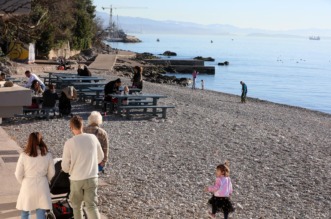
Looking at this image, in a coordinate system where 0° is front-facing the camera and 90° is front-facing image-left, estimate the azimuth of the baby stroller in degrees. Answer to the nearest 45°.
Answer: approximately 180°

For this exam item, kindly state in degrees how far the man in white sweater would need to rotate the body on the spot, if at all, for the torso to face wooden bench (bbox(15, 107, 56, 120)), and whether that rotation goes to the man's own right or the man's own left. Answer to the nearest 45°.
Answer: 0° — they already face it

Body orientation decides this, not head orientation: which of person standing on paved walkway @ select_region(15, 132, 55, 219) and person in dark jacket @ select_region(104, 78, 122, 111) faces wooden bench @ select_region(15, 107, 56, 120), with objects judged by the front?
the person standing on paved walkway

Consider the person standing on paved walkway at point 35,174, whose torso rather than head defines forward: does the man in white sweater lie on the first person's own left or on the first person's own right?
on the first person's own right

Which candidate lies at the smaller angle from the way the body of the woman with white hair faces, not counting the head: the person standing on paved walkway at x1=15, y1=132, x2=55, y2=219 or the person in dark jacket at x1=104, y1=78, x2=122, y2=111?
the person in dark jacket

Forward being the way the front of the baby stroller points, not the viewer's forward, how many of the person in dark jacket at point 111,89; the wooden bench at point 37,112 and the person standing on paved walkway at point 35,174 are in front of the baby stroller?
2

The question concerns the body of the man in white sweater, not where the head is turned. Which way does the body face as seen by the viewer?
away from the camera

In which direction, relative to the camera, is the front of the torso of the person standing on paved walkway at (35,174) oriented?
away from the camera

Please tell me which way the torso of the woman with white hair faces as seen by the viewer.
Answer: away from the camera

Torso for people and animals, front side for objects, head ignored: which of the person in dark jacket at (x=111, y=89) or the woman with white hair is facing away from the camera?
the woman with white hair

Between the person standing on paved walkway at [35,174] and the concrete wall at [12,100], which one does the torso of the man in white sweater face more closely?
the concrete wall

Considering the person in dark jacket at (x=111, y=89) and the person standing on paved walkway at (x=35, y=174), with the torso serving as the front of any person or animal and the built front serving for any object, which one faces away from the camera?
the person standing on paved walkway
